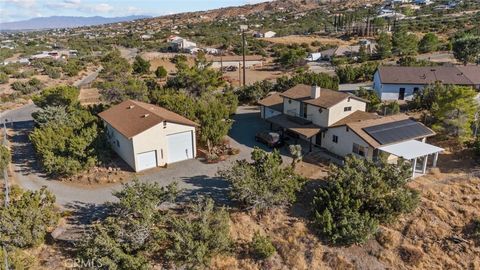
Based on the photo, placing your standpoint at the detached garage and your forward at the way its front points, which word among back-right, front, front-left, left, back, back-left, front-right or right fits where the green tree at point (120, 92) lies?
back-left

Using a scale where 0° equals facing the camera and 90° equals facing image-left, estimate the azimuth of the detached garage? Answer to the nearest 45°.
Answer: approximately 315°

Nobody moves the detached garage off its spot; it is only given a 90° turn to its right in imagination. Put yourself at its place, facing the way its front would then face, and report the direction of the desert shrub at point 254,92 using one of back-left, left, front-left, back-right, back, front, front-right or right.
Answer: back

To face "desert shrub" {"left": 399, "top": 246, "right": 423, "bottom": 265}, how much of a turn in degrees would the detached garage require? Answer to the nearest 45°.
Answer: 0° — it already faces it

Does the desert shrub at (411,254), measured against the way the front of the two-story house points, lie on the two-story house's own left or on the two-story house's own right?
on the two-story house's own left

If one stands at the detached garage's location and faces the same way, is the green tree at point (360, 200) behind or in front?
in front

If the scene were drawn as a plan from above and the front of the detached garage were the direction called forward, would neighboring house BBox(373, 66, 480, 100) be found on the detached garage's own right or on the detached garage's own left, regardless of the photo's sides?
on the detached garage's own left

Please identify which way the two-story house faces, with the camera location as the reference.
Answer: facing the viewer and to the left of the viewer

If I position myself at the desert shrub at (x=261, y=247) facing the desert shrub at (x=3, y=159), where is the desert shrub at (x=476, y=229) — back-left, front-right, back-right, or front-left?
back-right

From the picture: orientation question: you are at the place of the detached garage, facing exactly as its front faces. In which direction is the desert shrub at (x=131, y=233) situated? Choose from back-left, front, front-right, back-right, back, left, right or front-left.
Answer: front-right

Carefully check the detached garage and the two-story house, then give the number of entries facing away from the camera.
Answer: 0

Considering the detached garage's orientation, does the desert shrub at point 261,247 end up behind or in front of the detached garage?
in front

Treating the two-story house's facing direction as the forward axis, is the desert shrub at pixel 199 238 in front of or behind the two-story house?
in front

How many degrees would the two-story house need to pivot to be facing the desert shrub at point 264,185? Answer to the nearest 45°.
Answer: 0° — it already faces it

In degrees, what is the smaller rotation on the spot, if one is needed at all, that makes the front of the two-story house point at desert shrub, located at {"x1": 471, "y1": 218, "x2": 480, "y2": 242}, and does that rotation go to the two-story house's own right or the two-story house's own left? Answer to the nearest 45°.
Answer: approximately 90° to the two-story house's own left

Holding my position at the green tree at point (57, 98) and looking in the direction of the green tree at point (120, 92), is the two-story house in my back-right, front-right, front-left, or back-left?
front-right

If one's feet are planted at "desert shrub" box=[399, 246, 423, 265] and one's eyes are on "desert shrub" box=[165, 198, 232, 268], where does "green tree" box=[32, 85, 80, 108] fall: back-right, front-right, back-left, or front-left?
front-right

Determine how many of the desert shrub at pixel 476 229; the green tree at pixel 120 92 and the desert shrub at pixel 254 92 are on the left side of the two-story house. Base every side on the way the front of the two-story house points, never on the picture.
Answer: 1
